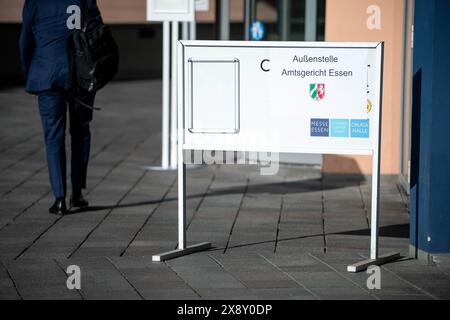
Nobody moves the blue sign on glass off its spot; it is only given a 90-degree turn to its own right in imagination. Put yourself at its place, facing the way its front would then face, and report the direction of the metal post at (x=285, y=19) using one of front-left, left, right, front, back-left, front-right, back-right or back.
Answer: back-left

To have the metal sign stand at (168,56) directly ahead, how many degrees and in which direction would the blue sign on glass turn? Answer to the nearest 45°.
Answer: approximately 45° to its right

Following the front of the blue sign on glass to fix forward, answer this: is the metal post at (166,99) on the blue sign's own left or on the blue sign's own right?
on the blue sign's own right

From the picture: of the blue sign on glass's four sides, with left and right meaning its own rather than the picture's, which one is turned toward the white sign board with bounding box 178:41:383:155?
front

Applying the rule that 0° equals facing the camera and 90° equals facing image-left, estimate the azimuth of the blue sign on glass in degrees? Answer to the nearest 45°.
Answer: approximately 0°

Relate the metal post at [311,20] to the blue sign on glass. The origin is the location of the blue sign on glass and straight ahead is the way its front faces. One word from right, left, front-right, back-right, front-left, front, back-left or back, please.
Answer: front-left

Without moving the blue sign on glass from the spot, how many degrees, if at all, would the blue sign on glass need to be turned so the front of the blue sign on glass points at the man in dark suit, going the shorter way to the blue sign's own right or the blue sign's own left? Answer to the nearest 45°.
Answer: approximately 45° to the blue sign's own right

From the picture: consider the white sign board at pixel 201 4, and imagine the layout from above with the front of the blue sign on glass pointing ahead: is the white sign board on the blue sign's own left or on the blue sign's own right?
on the blue sign's own right
